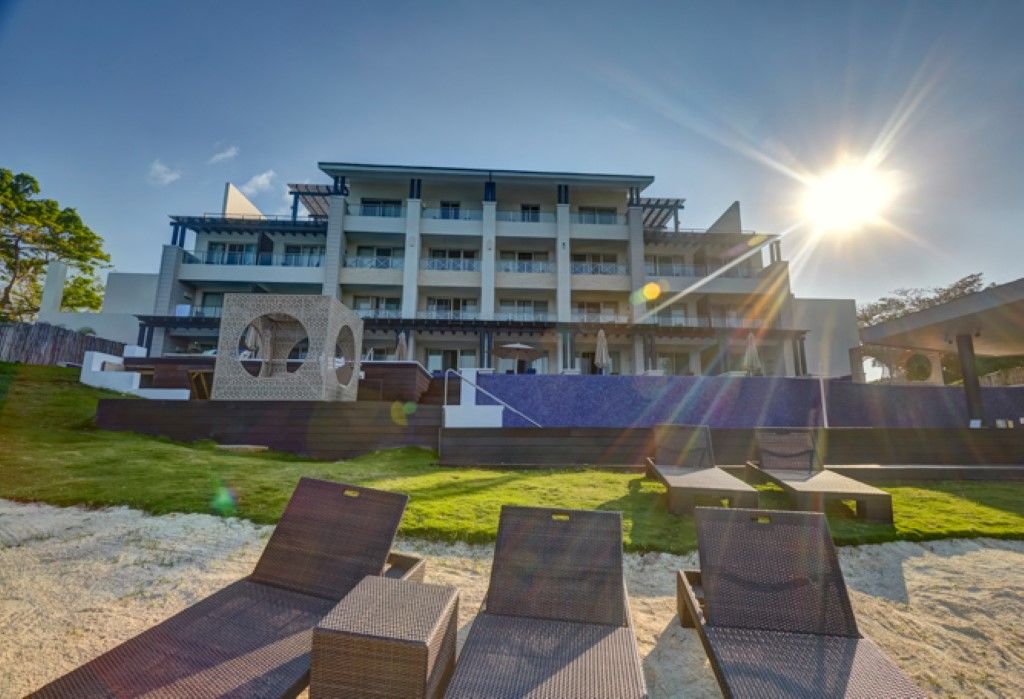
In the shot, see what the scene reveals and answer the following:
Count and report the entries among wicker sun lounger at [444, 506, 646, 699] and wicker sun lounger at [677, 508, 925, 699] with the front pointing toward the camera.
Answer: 2

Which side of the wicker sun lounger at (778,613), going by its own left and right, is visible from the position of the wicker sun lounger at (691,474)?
back

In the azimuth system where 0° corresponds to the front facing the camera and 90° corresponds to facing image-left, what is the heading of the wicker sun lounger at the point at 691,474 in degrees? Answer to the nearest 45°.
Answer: approximately 315°

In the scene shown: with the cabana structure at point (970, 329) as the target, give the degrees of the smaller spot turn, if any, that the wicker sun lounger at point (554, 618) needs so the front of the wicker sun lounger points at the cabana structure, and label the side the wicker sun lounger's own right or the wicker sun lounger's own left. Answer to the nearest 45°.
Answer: approximately 135° to the wicker sun lounger's own left

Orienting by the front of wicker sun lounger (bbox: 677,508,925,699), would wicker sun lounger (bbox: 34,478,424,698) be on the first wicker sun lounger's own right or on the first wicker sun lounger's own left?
on the first wicker sun lounger's own right

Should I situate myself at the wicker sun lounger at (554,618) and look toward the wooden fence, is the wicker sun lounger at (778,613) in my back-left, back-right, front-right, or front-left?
back-right

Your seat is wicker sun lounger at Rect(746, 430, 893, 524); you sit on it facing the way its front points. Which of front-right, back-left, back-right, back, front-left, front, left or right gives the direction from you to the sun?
back-left

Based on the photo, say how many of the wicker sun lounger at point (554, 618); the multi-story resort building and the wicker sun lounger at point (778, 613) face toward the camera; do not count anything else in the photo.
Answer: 3

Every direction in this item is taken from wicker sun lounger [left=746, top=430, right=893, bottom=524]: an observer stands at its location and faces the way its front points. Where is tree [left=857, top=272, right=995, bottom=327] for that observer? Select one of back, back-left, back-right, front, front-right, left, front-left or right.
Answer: back-left

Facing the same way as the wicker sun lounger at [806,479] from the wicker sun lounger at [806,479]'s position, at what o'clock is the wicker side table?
The wicker side table is roughly at 2 o'clock from the wicker sun lounger.

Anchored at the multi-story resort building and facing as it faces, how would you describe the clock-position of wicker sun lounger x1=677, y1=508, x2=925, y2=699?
The wicker sun lounger is roughly at 12 o'clock from the multi-story resort building.

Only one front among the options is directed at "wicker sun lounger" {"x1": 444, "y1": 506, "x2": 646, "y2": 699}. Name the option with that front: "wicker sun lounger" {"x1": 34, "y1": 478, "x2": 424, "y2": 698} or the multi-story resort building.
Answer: the multi-story resort building

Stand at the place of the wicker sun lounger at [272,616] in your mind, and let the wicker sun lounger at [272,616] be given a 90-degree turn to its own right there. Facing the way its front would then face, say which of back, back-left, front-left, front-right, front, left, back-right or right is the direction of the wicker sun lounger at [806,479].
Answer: back-right

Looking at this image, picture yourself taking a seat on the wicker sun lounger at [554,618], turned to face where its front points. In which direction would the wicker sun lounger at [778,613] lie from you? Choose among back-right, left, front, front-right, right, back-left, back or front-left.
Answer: left

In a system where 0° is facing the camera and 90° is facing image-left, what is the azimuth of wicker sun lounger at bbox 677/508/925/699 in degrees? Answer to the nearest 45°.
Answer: approximately 0°

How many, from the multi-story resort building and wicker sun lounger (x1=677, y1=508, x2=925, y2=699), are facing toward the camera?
2
